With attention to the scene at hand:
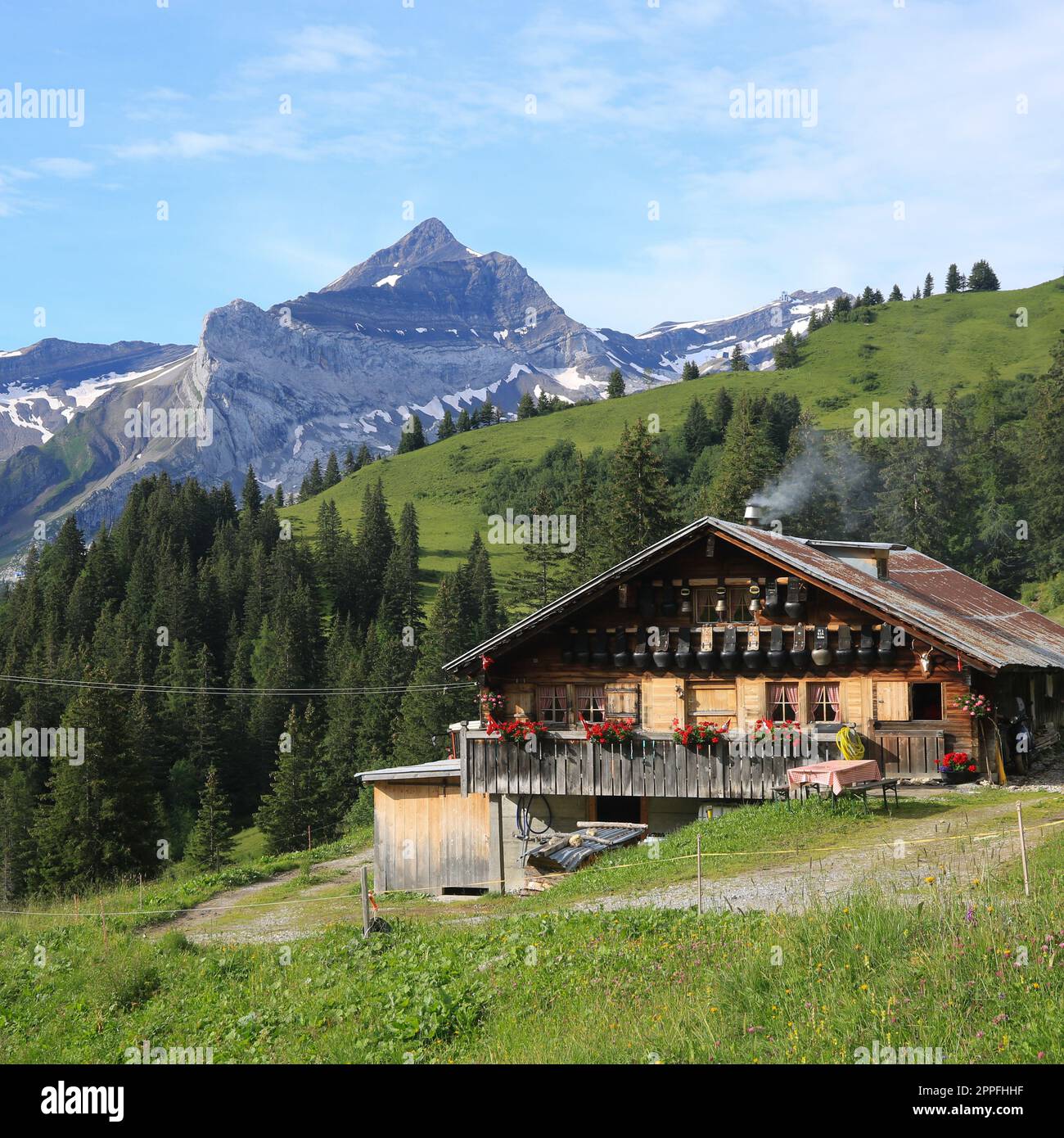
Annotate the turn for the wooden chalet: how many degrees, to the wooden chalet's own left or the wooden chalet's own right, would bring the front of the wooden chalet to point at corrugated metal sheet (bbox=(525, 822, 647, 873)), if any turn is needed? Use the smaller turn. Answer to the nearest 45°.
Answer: approximately 45° to the wooden chalet's own right

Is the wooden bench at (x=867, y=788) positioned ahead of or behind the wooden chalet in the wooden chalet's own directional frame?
ahead

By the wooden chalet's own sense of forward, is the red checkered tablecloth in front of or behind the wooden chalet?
in front

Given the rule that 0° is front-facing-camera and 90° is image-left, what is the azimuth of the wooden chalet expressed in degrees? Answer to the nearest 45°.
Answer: approximately 0°

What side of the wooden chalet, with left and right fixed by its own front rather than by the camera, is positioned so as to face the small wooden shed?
right

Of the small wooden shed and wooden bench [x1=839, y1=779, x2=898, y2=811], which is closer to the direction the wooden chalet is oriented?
the wooden bench
